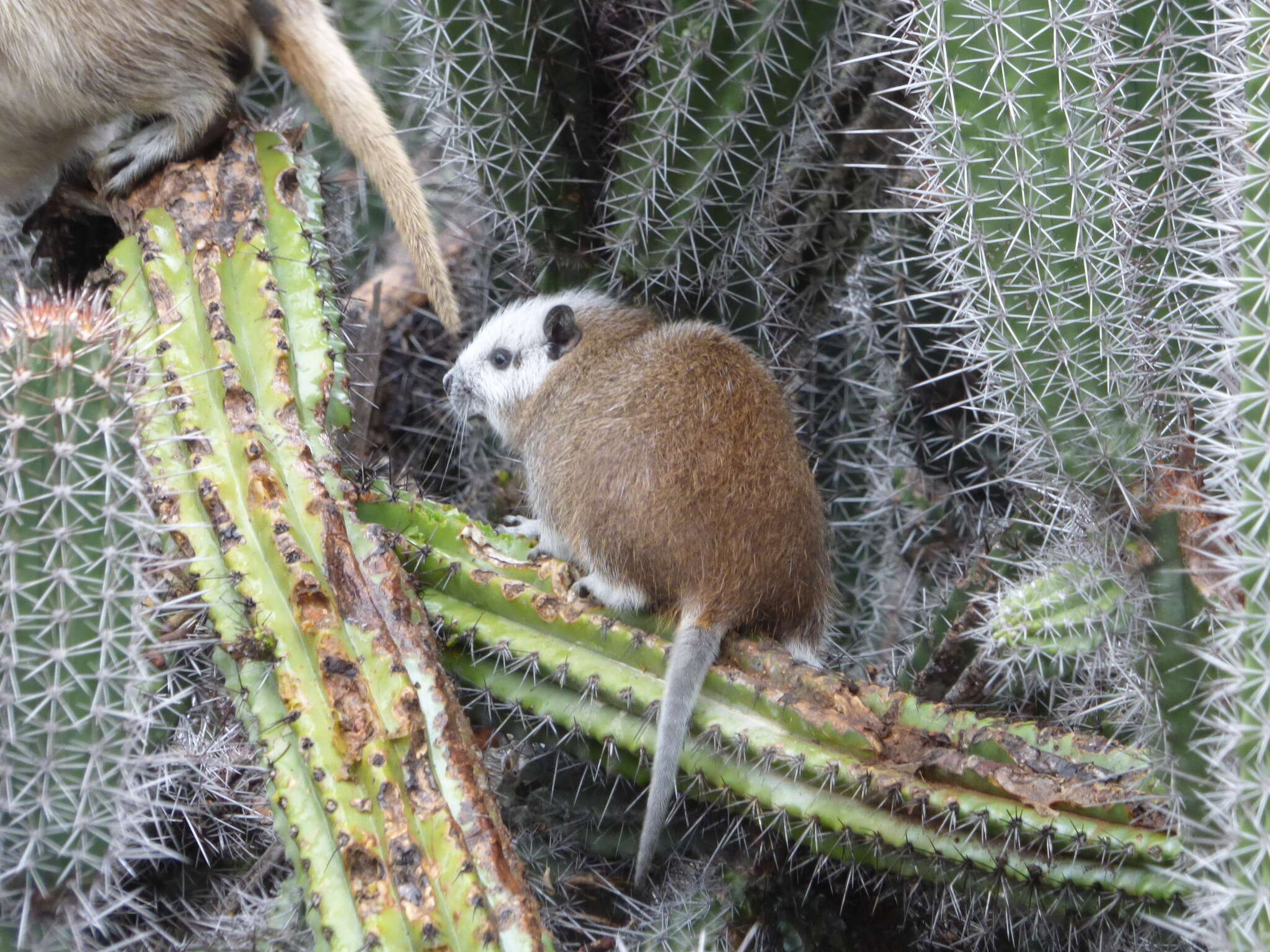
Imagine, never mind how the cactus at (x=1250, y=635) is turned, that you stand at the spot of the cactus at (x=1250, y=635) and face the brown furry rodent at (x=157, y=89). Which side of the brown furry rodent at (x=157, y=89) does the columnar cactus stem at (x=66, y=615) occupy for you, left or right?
left

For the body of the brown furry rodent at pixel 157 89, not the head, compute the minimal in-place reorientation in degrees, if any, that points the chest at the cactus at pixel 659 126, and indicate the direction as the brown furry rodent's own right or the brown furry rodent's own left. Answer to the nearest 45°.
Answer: approximately 180°

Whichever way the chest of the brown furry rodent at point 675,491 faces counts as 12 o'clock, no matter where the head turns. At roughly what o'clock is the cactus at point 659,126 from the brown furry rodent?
The cactus is roughly at 2 o'clock from the brown furry rodent.

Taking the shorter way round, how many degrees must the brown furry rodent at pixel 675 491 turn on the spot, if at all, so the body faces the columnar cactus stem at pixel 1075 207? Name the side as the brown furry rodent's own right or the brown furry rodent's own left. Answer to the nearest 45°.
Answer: approximately 135° to the brown furry rodent's own right

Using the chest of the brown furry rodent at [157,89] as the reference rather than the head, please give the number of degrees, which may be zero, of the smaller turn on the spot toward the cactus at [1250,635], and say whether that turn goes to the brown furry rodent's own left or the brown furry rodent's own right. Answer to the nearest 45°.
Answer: approximately 135° to the brown furry rodent's own left

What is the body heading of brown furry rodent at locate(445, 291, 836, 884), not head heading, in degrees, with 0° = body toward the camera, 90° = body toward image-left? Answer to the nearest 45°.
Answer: approximately 135°

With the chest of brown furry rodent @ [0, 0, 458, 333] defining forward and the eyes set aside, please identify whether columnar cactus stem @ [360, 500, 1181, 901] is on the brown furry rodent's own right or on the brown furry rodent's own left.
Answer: on the brown furry rodent's own left

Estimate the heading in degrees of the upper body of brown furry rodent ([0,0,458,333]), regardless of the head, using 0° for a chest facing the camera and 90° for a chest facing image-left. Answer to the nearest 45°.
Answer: approximately 90°
